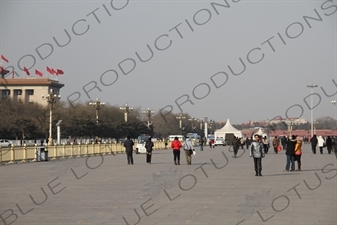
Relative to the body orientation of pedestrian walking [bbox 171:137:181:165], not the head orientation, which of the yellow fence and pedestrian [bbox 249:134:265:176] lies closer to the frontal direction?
the yellow fence

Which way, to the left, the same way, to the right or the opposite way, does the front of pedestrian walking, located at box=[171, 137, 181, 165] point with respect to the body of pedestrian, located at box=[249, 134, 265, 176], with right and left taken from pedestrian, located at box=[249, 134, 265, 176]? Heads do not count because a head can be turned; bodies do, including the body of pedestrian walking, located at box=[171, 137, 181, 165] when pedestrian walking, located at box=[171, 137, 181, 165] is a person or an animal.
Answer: the opposite way

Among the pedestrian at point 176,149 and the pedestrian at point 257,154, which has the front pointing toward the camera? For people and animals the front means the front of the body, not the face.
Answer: the pedestrian at point 257,154

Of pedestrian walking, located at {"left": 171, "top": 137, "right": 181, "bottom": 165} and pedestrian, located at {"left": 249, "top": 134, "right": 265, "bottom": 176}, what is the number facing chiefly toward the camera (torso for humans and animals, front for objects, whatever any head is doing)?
1

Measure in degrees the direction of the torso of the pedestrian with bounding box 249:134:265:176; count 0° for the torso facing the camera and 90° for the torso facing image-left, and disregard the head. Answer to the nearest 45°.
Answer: approximately 0°

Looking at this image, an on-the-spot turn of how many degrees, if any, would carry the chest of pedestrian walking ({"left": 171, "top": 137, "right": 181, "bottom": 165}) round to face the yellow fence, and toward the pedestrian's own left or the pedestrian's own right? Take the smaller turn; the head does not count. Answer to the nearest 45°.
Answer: approximately 45° to the pedestrian's own left

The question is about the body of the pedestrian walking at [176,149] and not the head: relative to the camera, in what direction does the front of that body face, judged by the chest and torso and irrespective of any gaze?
away from the camera

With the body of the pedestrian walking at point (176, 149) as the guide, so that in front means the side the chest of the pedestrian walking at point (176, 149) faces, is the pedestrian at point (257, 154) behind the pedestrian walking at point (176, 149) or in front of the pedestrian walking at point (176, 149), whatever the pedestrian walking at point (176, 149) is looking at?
behind
